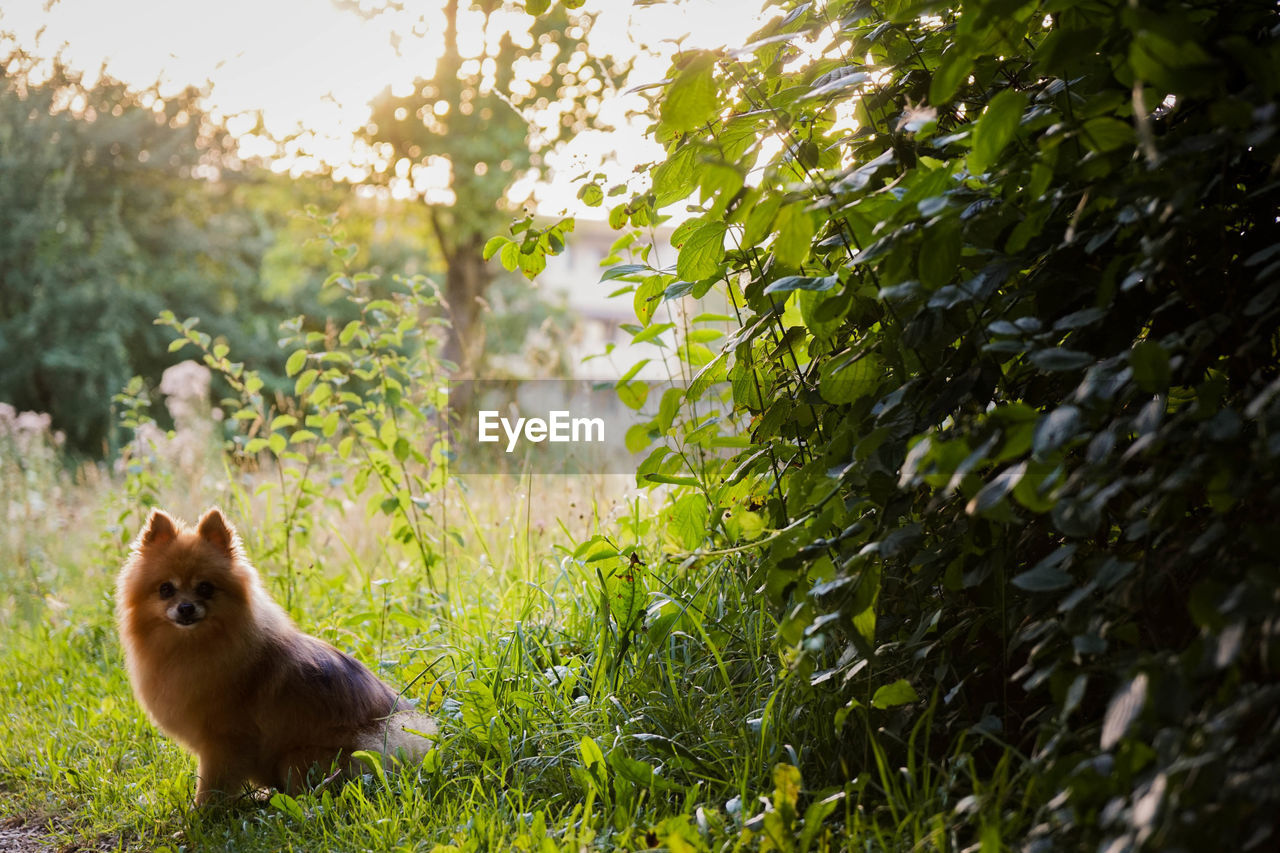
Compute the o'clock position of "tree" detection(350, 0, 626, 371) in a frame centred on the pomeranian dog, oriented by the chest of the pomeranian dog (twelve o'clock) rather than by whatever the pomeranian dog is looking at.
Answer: The tree is roughly at 5 o'clock from the pomeranian dog.

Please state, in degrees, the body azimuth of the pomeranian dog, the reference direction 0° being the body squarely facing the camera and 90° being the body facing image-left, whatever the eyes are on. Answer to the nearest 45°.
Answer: approximately 45°
